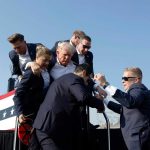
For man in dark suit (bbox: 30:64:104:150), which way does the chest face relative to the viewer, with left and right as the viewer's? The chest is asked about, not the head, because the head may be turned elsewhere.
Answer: facing away from the viewer and to the right of the viewer

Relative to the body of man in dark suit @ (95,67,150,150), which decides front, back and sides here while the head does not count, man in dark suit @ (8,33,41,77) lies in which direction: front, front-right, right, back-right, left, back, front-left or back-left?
front

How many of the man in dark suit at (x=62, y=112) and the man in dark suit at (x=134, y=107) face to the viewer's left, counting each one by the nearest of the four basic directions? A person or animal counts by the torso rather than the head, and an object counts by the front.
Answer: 1

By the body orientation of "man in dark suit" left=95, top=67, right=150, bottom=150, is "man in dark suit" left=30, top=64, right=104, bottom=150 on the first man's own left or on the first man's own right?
on the first man's own left

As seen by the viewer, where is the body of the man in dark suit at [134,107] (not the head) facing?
to the viewer's left

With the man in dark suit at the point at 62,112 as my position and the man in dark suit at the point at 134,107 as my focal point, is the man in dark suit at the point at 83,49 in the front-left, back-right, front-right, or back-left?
front-left

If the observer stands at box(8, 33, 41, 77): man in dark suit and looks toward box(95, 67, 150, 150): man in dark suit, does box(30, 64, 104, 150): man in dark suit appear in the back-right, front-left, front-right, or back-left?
front-right

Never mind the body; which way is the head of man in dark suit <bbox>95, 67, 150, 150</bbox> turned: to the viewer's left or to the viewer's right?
to the viewer's left
